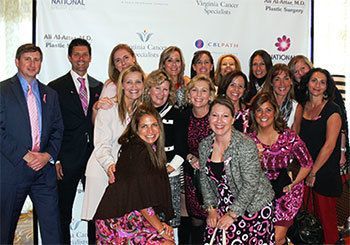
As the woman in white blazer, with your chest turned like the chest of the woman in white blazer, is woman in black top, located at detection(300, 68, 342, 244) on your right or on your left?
on your left

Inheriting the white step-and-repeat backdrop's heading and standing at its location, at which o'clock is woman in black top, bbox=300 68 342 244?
The woman in black top is roughly at 10 o'clock from the white step-and-repeat backdrop.

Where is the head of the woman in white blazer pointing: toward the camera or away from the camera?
toward the camera

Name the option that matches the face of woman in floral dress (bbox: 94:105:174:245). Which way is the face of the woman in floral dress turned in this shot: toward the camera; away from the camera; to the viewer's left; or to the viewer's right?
toward the camera

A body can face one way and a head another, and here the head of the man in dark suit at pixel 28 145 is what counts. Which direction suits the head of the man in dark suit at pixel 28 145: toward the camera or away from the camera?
toward the camera

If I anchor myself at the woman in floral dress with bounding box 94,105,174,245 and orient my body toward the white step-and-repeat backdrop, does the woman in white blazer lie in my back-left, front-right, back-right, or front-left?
front-left

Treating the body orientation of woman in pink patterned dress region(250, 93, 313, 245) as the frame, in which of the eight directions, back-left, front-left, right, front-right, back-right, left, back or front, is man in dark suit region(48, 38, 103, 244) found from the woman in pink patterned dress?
front-right

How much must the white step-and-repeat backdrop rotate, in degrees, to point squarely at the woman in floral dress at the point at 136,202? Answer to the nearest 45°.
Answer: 0° — it already faces them

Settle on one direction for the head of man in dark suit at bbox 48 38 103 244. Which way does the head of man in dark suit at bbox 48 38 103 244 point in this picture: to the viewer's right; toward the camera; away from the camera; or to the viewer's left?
toward the camera

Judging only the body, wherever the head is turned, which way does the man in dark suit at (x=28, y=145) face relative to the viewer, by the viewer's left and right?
facing the viewer

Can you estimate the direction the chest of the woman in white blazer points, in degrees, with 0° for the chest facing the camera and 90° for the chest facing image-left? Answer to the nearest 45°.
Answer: approximately 315°

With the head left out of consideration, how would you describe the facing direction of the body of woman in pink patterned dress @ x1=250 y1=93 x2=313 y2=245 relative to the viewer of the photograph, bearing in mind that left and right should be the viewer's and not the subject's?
facing the viewer and to the left of the viewer

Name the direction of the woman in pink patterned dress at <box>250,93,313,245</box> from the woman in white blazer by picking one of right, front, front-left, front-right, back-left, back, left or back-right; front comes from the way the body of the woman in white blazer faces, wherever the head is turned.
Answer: front-left

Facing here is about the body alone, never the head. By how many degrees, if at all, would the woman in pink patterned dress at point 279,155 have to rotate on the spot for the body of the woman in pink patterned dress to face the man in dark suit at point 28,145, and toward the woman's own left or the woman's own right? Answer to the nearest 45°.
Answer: approximately 45° to the woman's own right

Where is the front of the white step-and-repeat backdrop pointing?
toward the camera

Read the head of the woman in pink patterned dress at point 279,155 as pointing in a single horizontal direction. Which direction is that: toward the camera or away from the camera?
toward the camera

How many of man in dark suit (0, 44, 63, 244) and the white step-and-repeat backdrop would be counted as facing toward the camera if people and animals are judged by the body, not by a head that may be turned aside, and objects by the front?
2
